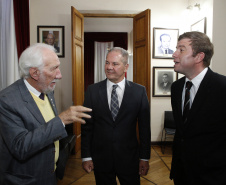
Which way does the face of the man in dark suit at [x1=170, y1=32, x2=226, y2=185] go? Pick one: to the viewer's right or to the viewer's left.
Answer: to the viewer's left

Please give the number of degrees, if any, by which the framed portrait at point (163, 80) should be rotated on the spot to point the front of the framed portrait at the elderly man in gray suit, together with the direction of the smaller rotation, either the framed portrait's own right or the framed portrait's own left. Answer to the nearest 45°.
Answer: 0° — it already faces them

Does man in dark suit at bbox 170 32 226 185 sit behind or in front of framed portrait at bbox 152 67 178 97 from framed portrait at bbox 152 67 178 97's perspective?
in front

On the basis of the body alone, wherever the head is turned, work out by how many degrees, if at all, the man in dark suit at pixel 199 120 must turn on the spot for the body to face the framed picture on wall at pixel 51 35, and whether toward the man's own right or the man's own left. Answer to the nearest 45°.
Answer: approximately 90° to the man's own right

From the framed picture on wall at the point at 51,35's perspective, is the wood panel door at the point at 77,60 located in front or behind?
in front

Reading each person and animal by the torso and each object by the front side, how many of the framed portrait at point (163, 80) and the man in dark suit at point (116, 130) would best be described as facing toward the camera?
2

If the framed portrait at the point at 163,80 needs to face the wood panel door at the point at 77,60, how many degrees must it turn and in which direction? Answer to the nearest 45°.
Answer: approximately 45° to its right
